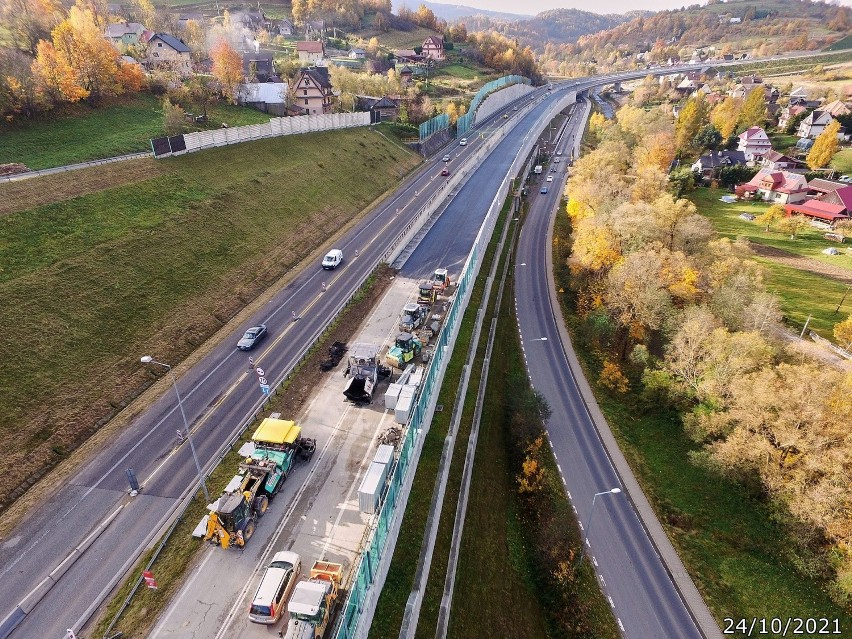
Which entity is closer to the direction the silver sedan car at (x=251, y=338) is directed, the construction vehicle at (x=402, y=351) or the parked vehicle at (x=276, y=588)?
the parked vehicle

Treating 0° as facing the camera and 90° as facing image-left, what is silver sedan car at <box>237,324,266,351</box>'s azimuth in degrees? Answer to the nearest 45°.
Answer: approximately 45°
